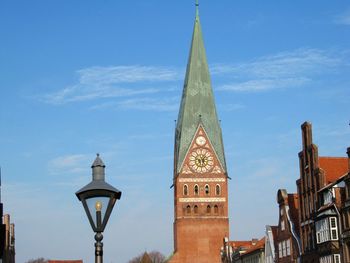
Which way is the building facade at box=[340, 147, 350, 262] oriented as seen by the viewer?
to the viewer's left

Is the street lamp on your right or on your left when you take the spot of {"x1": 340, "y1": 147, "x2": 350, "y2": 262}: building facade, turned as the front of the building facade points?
on your left
